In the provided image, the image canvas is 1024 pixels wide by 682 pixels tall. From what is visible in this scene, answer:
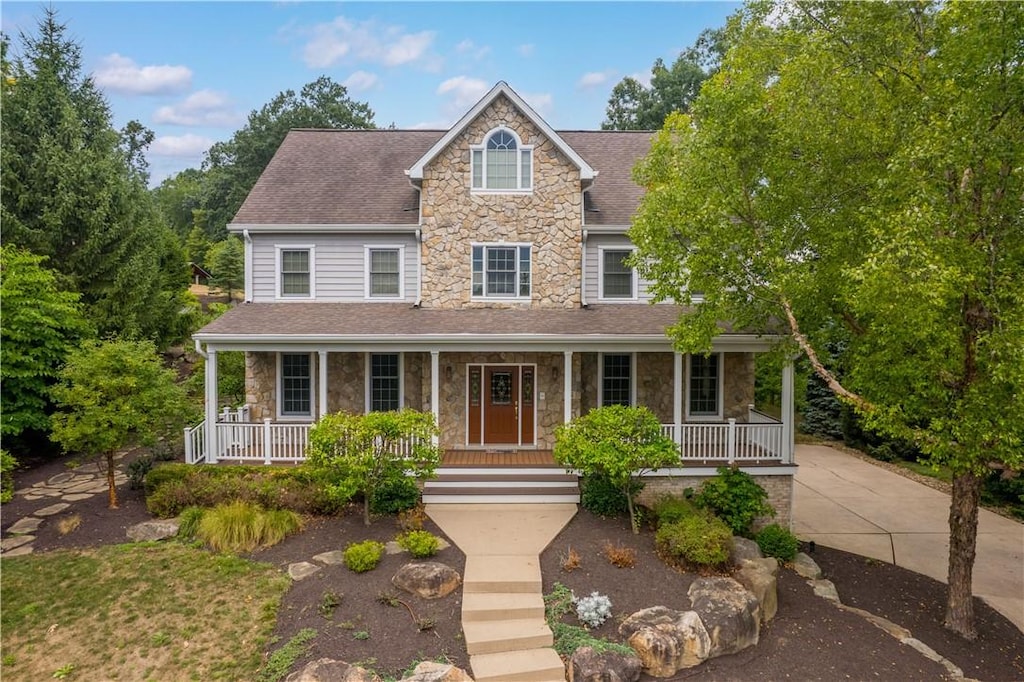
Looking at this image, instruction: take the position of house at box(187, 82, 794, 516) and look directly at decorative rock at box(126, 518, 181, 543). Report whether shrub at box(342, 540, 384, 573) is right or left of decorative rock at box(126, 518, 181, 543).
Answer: left

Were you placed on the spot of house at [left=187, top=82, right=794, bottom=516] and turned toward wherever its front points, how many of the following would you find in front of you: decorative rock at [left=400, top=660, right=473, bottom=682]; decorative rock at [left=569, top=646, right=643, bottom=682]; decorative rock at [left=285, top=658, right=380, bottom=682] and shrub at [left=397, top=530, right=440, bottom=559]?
4

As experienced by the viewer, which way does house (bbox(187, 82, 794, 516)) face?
facing the viewer

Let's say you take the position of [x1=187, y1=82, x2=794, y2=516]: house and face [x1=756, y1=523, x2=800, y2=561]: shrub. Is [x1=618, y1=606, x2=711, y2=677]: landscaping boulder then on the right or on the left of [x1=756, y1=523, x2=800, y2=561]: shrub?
right

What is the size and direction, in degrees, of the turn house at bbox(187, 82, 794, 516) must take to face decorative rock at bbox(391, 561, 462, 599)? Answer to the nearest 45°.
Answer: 0° — it already faces it

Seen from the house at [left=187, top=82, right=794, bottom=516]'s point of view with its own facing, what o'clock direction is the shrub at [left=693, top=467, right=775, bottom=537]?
The shrub is roughly at 10 o'clock from the house.

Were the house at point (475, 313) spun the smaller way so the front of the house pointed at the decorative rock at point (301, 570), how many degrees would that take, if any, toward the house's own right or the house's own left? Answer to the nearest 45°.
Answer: approximately 45° to the house's own right

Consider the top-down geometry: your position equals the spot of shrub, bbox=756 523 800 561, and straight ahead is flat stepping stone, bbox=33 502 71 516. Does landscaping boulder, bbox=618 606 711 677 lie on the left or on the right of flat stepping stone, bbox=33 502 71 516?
left

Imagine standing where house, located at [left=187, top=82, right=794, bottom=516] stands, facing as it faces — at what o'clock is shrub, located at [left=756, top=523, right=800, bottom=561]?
The shrub is roughly at 10 o'clock from the house.

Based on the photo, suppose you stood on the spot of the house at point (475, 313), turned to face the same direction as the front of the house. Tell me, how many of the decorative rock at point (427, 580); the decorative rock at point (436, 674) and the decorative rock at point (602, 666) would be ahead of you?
3

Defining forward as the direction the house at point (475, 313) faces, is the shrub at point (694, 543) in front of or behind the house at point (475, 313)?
in front

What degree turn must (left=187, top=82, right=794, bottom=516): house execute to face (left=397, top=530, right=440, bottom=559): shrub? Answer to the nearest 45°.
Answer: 0° — it already faces it

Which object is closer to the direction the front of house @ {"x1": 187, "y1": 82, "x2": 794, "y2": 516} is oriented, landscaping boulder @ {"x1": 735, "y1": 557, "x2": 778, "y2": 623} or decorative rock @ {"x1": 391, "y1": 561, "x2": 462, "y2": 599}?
the decorative rock

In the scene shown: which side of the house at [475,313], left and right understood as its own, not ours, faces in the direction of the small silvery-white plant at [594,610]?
front

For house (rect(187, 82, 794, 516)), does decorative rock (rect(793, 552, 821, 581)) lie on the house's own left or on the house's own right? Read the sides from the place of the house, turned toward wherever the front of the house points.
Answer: on the house's own left

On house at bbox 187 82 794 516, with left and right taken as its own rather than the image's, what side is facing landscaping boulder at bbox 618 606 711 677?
front
